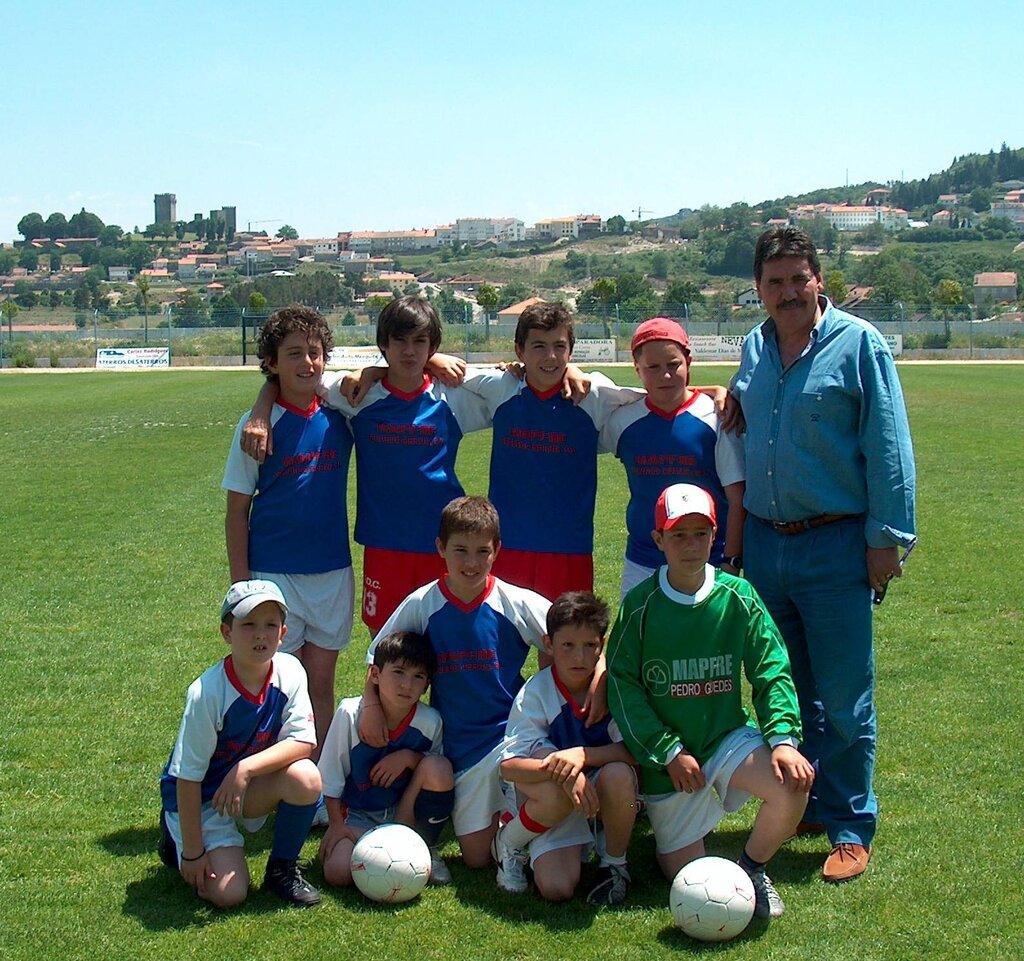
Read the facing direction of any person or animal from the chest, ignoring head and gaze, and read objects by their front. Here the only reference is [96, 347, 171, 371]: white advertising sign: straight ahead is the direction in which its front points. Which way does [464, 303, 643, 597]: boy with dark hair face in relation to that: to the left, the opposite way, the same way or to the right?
the same way

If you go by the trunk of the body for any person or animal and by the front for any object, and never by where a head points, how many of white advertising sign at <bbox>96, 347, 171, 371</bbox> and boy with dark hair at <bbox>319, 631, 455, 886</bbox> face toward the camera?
2

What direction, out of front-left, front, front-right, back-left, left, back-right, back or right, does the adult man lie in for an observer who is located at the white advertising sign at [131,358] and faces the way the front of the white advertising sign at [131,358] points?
front

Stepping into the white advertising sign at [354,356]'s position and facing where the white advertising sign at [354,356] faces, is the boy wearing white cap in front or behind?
in front

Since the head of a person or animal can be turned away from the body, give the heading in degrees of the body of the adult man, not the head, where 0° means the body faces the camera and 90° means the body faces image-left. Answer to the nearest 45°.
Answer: approximately 45°

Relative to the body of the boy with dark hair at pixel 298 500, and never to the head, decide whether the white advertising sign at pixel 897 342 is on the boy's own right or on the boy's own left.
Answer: on the boy's own left

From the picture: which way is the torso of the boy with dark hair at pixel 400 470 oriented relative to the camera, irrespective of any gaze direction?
toward the camera

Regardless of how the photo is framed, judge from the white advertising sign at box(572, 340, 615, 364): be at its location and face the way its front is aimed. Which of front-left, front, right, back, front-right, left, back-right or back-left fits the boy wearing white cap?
front

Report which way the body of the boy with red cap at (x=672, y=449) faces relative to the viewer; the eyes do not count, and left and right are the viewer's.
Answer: facing the viewer

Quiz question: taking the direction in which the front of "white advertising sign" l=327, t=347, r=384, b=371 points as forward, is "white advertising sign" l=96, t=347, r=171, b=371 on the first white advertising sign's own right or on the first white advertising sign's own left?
on the first white advertising sign's own right

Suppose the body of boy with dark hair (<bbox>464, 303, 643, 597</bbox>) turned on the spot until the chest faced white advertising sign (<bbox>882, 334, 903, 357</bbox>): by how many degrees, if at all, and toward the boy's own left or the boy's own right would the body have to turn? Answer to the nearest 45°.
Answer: approximately 180°

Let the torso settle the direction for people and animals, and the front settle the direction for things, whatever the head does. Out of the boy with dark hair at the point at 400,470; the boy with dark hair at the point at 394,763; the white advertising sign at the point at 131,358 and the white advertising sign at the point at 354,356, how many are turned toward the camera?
4

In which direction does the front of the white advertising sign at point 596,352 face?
toward the camera

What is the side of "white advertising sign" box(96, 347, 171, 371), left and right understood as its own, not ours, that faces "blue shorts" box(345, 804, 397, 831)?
front

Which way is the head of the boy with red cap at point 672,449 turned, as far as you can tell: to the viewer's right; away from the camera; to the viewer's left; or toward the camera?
toward the camera
